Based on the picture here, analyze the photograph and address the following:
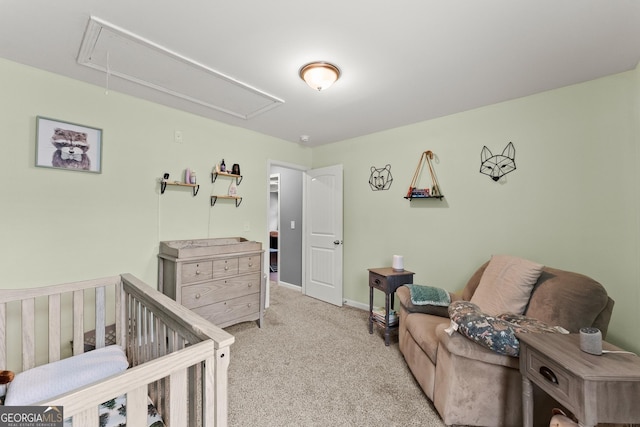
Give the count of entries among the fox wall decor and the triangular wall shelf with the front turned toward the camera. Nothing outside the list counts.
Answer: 2

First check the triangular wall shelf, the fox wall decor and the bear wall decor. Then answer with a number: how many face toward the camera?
3

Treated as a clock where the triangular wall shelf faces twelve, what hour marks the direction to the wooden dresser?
The wooden dresser is roughly at 2 o'clock from the triangular wall shelf.

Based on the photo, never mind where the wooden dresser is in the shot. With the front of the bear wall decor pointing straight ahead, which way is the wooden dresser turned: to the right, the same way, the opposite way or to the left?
to the left

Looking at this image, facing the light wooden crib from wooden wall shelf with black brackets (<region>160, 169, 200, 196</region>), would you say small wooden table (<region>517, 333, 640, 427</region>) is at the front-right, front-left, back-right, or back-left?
front-left

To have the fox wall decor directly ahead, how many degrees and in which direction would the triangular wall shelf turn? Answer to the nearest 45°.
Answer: approximately 90° to its left

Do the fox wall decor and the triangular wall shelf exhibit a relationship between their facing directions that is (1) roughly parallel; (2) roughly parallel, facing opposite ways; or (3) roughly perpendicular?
roughly parallel

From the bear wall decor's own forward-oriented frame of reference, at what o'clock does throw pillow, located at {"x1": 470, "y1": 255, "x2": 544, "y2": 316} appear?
The throw pillow is roughly at 11 o'clock from the bear wall decor.

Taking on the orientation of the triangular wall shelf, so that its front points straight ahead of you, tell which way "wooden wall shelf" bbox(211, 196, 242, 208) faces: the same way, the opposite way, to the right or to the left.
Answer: to the left

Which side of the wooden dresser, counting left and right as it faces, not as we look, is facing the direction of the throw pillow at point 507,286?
front

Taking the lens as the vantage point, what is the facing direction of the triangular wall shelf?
facing the viewer

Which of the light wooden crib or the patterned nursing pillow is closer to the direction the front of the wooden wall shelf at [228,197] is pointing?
the patterned nursing pillow

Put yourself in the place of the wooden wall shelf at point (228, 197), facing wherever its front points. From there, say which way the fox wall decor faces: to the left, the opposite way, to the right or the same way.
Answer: to the right
